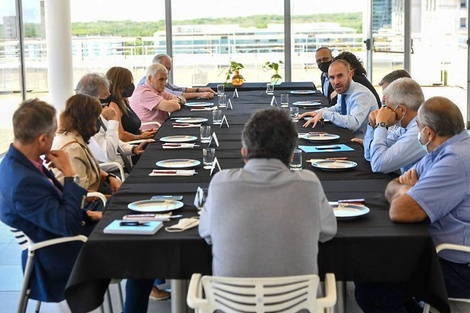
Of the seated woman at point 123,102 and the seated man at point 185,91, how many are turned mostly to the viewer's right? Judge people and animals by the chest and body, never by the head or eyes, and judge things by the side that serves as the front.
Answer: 2

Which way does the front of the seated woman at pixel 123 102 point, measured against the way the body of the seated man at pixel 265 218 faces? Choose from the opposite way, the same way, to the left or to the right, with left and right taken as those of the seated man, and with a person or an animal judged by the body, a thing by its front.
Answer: to the right

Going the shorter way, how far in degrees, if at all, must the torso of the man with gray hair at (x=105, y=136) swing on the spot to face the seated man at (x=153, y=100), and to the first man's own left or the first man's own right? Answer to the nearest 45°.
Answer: approximately 90° to the first man's own left

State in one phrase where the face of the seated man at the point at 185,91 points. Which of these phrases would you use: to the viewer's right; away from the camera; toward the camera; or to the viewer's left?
to the viewer's right

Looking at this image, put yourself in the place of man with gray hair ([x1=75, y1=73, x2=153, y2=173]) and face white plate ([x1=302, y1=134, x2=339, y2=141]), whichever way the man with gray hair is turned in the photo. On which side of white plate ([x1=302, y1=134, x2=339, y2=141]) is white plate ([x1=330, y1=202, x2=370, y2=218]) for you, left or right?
right

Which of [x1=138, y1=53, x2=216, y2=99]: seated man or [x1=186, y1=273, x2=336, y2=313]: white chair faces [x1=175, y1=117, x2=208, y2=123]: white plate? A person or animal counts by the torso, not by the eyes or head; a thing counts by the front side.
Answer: the white chair

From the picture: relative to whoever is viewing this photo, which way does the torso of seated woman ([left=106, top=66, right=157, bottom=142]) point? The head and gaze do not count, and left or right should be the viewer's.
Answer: facing to the right of the viewer

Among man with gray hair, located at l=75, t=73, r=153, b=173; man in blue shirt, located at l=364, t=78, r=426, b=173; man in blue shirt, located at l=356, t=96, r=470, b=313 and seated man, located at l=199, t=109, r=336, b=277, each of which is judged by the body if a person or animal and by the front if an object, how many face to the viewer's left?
2

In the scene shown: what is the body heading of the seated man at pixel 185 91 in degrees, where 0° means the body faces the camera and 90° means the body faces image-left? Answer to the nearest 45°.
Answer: approximately 270°
